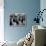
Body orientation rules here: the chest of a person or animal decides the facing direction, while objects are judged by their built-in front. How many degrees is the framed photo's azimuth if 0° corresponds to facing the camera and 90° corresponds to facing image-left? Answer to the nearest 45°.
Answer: approximately 0°
